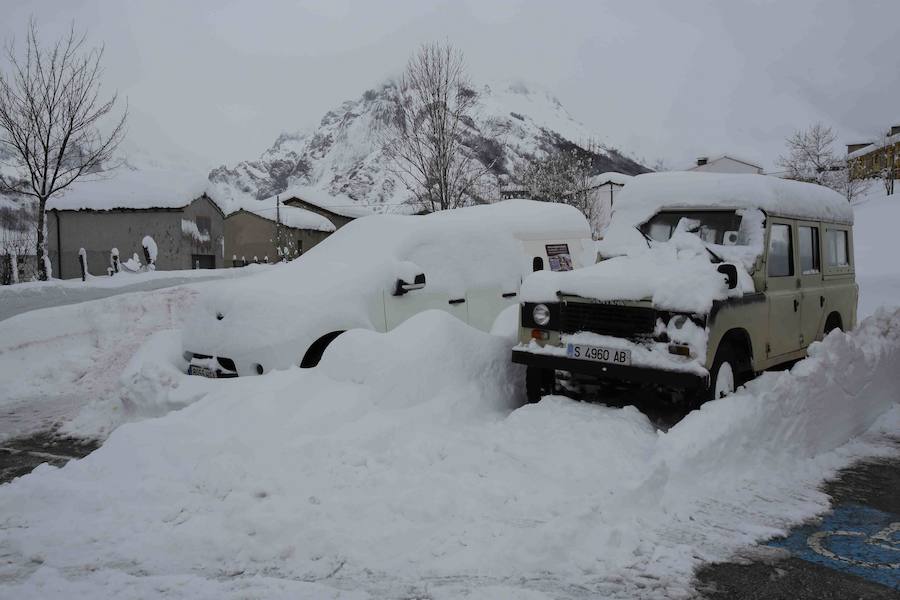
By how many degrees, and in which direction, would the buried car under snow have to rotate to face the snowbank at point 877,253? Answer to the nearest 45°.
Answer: approximately 180°

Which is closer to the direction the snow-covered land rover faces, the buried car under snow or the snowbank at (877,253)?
the buried car under snow

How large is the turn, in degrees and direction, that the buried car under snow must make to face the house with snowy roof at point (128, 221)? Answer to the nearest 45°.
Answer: approximately 90° to its right

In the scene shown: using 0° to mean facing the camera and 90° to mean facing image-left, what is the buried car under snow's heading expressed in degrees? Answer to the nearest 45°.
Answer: approximately 45°

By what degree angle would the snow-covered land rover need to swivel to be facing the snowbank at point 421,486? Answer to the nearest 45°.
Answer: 0° — it already faces it

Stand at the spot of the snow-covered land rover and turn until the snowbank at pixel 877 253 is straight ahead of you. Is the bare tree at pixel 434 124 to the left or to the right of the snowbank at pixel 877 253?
left

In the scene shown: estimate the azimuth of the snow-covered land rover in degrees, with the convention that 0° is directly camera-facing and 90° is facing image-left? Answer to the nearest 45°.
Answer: approximately 45°

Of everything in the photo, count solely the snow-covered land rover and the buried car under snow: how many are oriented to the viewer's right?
0

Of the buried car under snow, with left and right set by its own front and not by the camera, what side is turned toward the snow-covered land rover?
left
